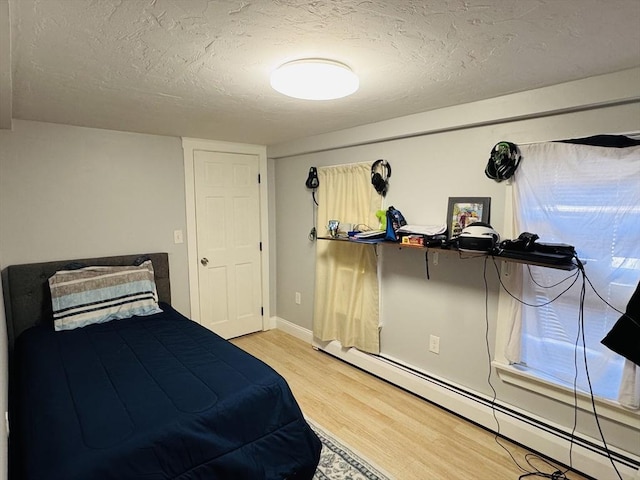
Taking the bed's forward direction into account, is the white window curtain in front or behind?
in front

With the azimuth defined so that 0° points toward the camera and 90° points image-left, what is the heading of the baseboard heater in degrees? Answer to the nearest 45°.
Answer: approximately 45°

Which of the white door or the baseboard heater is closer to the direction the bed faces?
the baseboard heater
